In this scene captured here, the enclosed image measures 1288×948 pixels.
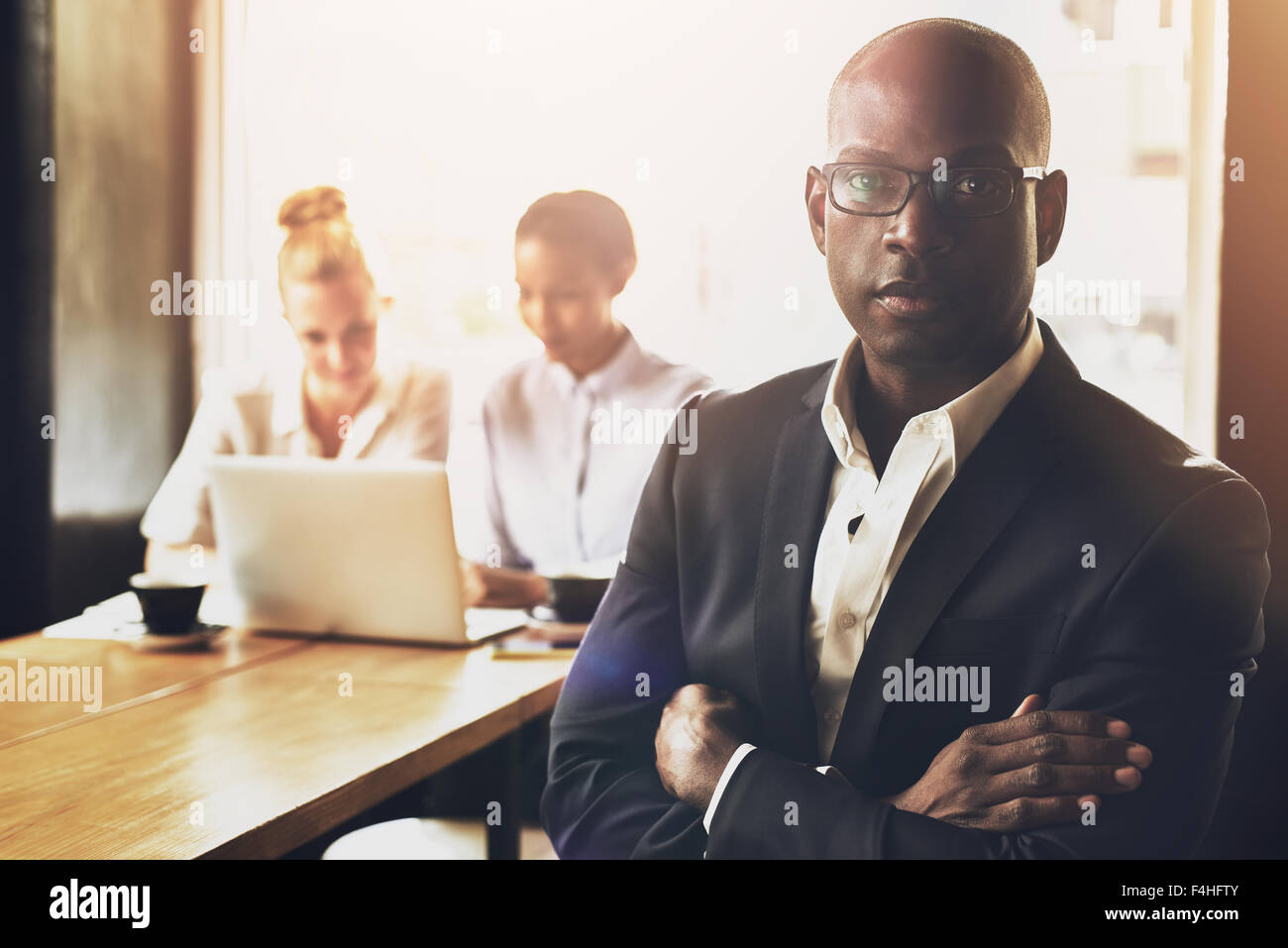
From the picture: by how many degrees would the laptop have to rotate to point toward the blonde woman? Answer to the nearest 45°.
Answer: approximately 45° to its left

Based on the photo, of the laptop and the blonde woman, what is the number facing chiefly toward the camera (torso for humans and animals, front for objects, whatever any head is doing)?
1

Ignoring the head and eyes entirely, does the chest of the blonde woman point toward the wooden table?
yes

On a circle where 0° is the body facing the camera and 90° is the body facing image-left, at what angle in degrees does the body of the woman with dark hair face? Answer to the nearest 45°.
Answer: approximately 45°

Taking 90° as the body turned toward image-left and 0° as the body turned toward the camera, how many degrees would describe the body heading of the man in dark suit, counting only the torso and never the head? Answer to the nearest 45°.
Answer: approximately 45°
